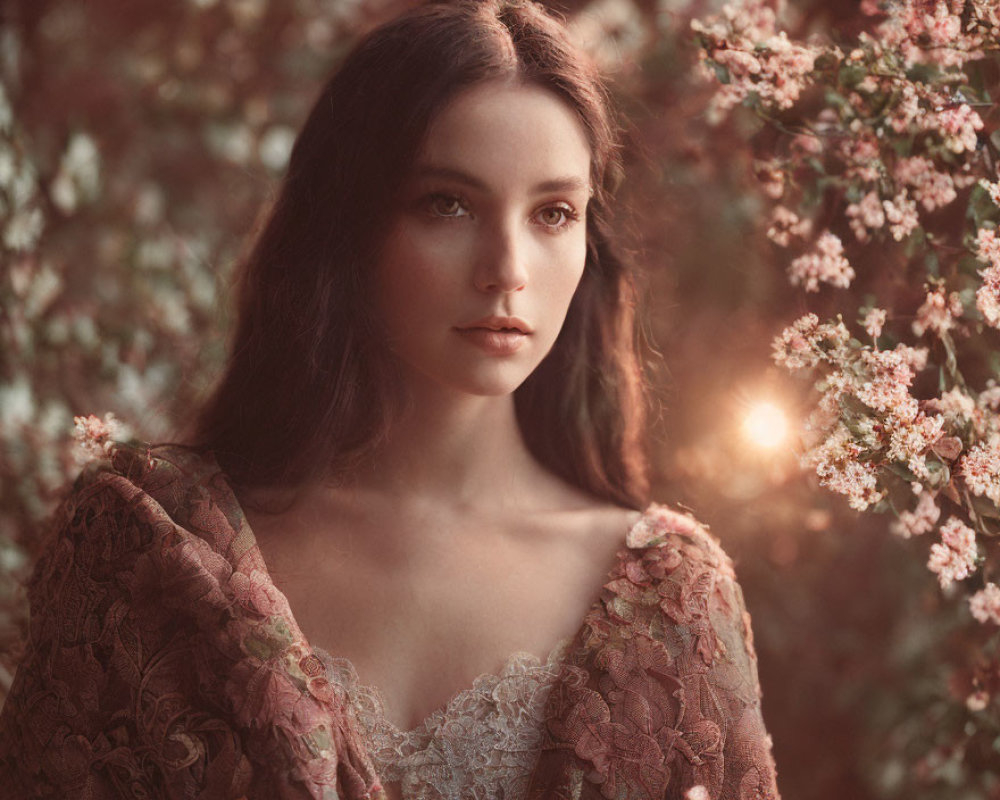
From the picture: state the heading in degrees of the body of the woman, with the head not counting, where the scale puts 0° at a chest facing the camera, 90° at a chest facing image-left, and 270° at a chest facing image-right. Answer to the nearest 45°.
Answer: approximately 315°
